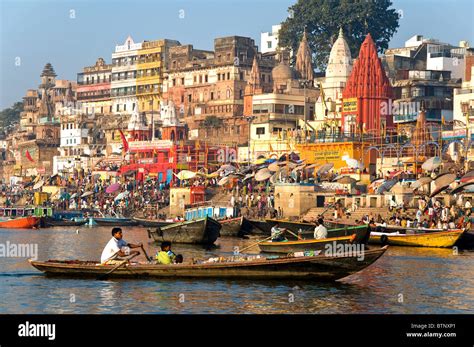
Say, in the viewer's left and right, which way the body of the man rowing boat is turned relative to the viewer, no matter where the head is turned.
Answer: facing to the right of the viewer

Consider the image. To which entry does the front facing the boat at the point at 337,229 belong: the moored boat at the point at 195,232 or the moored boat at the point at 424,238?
the moored boat at the point at 195,232
